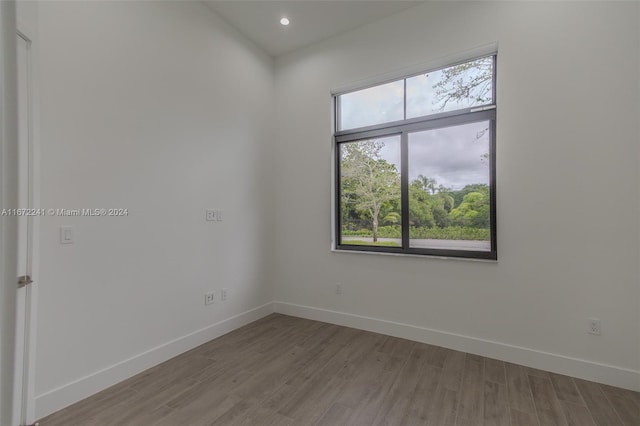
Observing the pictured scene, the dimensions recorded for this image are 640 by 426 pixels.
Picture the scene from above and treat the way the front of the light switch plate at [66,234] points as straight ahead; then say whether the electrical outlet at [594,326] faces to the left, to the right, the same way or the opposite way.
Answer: to the right

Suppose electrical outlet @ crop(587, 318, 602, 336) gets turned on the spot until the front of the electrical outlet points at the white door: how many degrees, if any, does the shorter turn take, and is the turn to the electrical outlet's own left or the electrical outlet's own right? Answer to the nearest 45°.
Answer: approximately 45° to the electrical outlet's own right

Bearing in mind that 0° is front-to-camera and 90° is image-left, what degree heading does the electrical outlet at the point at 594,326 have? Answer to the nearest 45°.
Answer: approximately 0°
